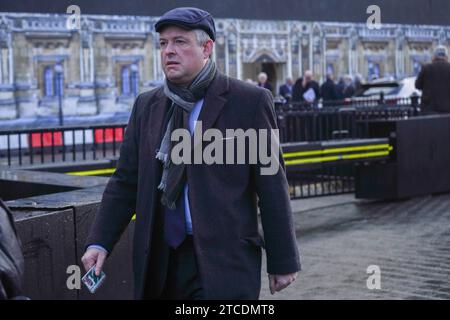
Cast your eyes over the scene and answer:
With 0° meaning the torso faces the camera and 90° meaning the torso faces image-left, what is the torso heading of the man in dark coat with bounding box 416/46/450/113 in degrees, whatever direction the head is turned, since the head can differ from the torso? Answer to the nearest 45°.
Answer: approximately 180°

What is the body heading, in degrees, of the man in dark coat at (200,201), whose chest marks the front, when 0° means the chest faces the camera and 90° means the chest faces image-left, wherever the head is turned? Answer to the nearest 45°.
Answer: approximately 45°

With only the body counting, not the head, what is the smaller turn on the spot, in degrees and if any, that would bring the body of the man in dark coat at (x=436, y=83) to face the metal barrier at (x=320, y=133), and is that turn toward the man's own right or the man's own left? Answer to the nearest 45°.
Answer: approximately 90° to the man's own left

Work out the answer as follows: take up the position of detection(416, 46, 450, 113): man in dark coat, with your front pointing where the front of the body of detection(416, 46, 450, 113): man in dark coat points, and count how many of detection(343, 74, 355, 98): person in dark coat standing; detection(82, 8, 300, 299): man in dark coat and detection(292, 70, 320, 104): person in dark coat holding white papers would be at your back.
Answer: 1

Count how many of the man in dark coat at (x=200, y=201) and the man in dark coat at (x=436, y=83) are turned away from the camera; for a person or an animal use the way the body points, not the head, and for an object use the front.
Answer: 1

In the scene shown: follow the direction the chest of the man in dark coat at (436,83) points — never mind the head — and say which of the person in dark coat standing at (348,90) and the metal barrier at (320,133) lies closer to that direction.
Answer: the person in dark coat standing

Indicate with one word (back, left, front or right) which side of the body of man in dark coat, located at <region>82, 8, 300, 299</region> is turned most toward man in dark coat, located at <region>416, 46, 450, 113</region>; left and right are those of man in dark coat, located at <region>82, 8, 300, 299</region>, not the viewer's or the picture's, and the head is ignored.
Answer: back

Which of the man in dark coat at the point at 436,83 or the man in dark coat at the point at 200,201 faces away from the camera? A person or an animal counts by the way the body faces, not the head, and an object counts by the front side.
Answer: the man in dark coat at the point at 436,83

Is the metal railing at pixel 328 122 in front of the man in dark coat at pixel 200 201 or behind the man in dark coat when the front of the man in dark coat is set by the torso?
behind

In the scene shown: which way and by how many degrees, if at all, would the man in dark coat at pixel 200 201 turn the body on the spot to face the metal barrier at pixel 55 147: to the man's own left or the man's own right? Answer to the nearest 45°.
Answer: approximately 135° to the man's own right

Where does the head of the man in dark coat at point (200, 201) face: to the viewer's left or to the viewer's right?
to the viewer's left

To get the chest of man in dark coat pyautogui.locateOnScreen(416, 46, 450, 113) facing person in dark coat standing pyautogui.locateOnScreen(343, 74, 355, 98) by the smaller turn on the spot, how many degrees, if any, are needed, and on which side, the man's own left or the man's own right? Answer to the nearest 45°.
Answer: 0° — they already face them
